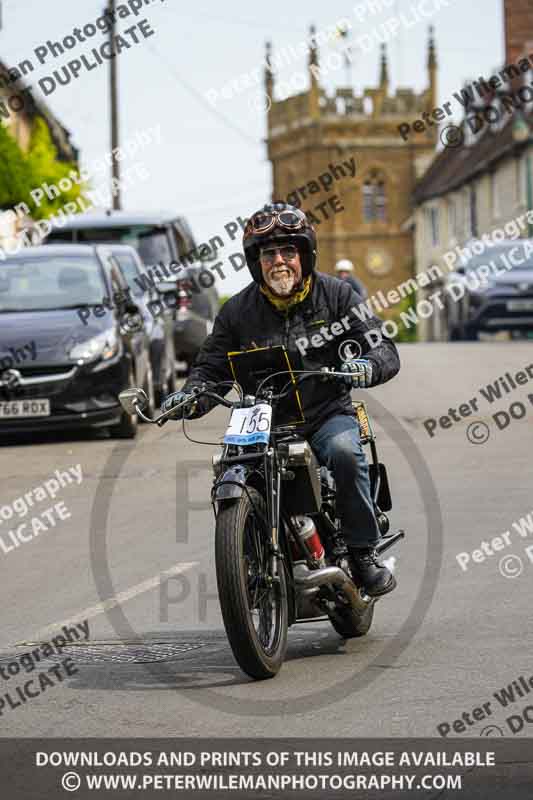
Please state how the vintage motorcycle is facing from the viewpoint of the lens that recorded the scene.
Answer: facing the viewer and to the left of the viewer

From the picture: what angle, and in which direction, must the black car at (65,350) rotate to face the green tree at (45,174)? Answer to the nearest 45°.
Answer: approximately 180°

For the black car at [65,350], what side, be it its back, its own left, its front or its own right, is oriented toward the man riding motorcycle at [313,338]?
front

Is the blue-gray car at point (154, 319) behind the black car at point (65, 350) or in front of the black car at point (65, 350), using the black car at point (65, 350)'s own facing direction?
behind

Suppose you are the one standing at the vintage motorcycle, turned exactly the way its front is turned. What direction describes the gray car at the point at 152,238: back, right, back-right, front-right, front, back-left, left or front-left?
back-right

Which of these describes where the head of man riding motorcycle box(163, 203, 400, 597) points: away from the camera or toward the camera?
toward the camera

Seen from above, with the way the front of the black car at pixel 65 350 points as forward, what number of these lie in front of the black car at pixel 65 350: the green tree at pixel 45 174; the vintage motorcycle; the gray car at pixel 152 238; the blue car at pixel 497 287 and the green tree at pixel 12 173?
1

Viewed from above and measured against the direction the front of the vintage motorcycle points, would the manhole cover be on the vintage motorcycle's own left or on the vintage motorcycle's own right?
on the vintage motorcycle's own right

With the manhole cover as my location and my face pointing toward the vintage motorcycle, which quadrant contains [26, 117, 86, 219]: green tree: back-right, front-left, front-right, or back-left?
back-left

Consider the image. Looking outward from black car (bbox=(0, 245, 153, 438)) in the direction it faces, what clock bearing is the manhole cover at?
The manhole cover is roughly at 12 o'clock from the black car.

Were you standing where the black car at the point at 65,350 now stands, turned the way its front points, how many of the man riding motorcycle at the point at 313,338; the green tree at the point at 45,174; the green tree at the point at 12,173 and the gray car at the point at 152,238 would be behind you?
3

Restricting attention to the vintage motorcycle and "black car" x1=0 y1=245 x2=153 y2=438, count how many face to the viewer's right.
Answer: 0

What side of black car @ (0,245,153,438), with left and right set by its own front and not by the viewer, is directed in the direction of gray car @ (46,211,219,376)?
back

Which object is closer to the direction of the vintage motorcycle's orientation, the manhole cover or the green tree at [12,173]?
the manhole cover

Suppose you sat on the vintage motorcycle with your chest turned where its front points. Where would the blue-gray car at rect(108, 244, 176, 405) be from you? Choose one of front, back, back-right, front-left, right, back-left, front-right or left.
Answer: back-right

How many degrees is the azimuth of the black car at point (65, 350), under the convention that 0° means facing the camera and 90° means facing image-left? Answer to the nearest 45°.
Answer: approximately 0°

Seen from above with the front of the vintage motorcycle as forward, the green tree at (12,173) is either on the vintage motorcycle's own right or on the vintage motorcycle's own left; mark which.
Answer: on the vintage motorcycle's own right

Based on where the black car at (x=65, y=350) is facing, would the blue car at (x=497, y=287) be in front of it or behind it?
behind
